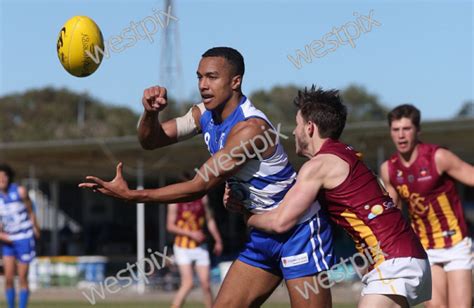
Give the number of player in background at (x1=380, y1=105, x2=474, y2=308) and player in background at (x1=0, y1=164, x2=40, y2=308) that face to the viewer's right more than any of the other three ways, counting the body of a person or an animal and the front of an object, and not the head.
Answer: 0

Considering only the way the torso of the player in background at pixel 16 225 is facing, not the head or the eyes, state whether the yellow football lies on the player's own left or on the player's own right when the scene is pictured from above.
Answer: on the player's own left

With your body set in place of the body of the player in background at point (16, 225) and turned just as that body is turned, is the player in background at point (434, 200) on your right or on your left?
on your left

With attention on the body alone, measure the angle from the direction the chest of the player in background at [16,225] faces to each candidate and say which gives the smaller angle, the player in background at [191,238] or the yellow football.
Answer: the yellow football

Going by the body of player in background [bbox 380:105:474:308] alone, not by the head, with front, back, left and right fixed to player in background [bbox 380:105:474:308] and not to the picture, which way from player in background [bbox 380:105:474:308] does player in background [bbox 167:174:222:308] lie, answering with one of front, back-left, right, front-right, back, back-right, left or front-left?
right

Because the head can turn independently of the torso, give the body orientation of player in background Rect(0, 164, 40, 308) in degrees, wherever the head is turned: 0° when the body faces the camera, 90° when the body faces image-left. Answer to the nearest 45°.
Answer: approximately 45°

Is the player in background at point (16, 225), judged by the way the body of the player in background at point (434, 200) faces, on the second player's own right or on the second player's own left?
on the second player's own right

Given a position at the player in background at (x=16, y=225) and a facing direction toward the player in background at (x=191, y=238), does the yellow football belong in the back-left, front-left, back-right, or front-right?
front-right

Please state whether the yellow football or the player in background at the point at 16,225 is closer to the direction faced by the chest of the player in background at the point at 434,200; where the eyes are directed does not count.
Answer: the yellow football

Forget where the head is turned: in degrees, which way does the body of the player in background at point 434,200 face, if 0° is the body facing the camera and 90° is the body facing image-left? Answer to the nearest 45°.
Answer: approximately 45°
